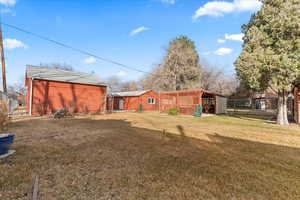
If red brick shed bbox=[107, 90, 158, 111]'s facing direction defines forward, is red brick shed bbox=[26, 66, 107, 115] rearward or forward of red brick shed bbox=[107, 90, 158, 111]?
forward

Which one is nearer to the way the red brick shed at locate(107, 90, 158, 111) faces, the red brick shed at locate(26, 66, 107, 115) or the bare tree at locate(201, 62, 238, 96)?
the red brick shed

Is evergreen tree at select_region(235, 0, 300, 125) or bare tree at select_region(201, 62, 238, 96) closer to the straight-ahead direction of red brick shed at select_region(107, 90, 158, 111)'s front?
the evergreen tree

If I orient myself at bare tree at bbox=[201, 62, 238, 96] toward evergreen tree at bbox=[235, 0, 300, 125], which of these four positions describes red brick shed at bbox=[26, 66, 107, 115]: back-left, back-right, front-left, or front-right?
front-right

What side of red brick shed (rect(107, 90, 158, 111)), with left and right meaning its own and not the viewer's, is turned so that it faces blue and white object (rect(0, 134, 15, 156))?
front

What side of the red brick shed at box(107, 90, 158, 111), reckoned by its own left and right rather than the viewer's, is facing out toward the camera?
front

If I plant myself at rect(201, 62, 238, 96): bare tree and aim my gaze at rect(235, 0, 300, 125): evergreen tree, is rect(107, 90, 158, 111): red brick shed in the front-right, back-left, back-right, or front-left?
front-right

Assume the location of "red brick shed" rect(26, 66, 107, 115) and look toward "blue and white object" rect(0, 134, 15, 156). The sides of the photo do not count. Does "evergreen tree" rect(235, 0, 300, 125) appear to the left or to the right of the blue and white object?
left

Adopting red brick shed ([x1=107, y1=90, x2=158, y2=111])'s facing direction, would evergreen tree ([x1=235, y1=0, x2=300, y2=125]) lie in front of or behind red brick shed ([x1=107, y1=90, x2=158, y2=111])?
in front

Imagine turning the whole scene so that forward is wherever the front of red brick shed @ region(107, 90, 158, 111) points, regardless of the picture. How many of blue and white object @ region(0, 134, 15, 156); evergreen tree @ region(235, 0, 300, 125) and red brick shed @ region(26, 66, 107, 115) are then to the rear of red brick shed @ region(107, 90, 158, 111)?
0
